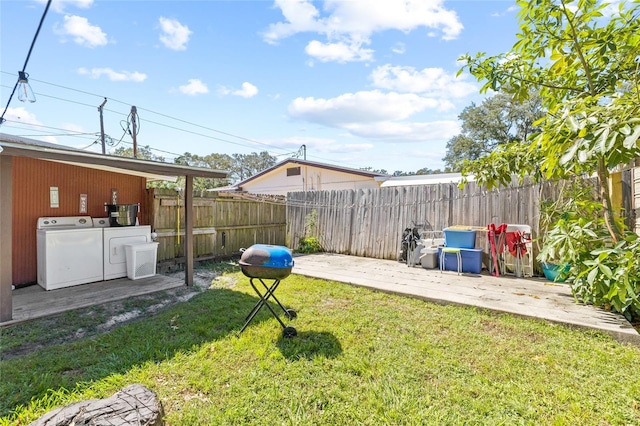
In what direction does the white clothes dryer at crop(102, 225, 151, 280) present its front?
toward the camera

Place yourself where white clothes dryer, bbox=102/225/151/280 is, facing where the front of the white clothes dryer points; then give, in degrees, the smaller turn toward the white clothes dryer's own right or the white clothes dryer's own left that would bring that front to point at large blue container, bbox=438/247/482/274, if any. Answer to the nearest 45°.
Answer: approximately 45° to the white clothes dryer's own left

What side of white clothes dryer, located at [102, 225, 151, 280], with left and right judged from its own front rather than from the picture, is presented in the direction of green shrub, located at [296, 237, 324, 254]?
left

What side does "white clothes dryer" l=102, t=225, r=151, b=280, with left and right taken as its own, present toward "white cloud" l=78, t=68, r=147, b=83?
back

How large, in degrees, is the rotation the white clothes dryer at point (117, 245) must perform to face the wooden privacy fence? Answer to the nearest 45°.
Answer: approximately 90° to its left

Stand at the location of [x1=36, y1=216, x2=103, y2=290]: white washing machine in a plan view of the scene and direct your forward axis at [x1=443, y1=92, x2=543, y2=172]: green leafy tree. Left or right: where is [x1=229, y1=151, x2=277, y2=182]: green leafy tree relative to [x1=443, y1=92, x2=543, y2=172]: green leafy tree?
left

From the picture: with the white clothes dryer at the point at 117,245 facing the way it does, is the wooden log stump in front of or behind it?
in front

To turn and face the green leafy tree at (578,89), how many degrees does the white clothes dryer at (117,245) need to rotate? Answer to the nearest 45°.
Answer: approximately 45° to its left
